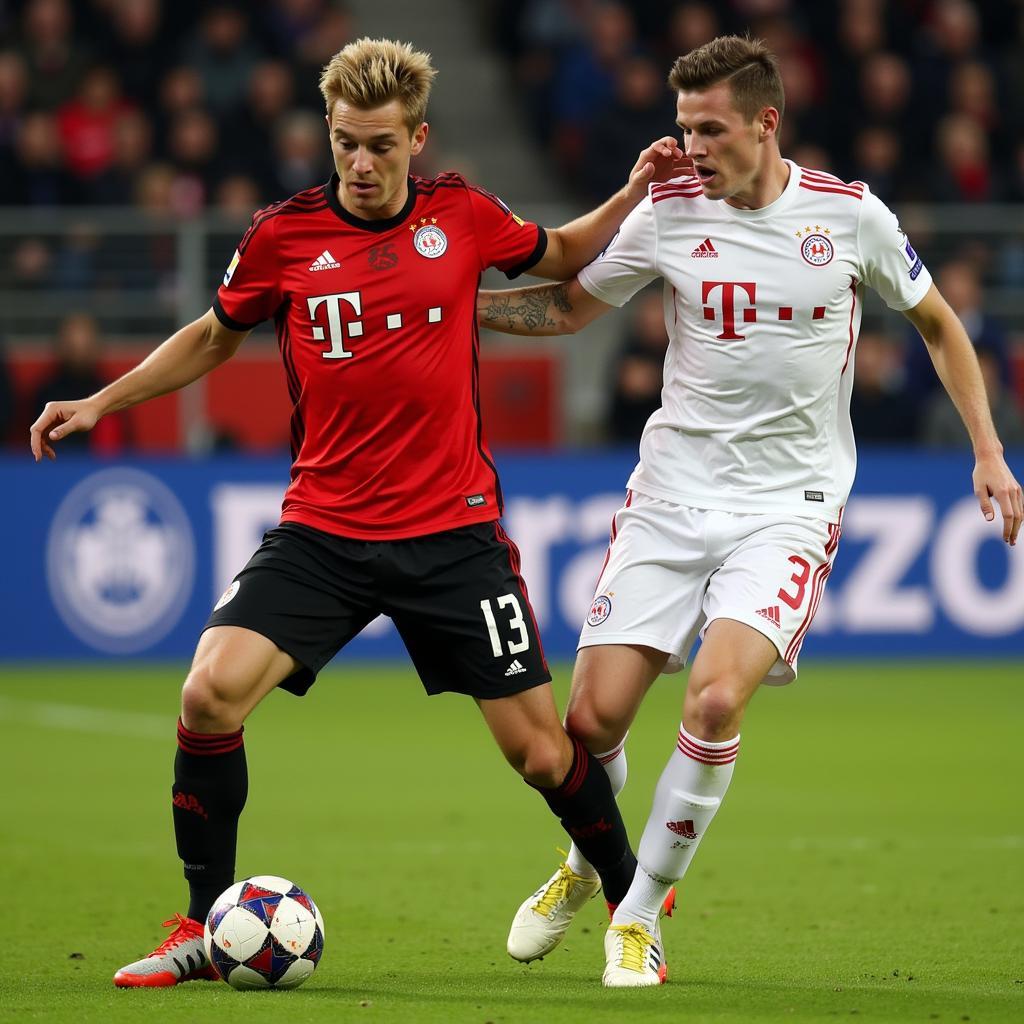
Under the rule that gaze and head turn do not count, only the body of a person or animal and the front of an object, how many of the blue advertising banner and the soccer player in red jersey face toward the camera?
2

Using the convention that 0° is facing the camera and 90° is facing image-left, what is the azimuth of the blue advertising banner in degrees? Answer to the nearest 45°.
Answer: approximately 0°

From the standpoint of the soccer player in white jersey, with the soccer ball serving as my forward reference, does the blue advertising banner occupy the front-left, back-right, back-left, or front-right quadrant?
back-right

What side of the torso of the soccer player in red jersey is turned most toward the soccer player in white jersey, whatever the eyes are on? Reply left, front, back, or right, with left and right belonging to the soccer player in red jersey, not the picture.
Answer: left

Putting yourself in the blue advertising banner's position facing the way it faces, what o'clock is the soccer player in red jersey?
The soccer player in red jersey is roughly at 12 o'clock from the blue advertising banner.

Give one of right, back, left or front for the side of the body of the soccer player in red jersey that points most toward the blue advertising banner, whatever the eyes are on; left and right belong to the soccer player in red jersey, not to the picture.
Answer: back

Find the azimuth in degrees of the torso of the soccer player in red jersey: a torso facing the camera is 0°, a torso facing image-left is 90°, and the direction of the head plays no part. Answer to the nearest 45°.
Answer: approximately 0°

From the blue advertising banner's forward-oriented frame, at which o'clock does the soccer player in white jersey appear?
The soccer player in white jersey is roughly at 12 o'clock from the blue advertising banner.
